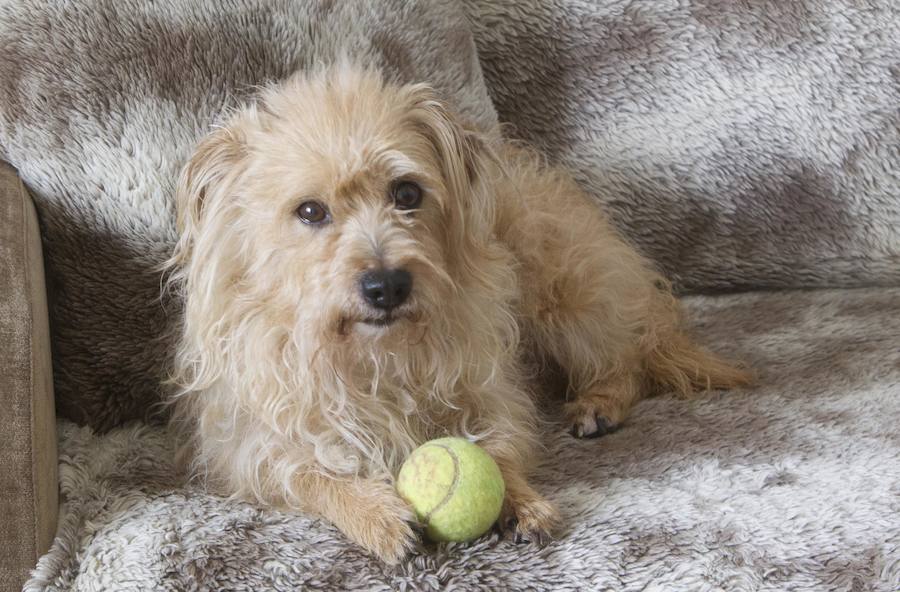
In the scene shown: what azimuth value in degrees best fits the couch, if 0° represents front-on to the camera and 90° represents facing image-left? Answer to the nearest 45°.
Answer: approximately 0°
